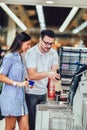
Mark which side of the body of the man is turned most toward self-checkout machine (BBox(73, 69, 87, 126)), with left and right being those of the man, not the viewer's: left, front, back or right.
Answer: front

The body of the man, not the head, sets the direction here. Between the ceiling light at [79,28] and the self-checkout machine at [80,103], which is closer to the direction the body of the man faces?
the self-checkout machine

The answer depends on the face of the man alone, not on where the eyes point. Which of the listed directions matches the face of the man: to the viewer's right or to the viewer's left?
to the viewer's right

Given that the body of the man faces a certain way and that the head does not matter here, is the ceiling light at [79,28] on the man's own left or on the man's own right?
on the man's own left
